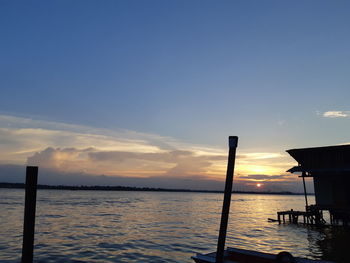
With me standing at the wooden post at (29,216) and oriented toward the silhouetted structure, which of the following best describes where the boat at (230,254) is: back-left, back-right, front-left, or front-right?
front-right

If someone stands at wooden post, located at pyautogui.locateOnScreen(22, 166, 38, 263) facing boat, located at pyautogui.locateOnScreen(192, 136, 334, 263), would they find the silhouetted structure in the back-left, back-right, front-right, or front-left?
front-left
